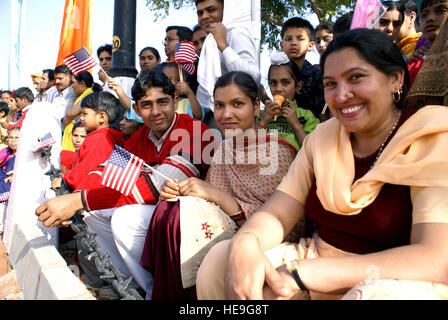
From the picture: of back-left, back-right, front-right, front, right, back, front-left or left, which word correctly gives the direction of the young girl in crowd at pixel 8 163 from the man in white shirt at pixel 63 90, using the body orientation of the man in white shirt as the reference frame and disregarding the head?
right

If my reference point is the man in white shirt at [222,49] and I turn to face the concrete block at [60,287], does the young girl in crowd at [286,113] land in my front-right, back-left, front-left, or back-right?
front-left

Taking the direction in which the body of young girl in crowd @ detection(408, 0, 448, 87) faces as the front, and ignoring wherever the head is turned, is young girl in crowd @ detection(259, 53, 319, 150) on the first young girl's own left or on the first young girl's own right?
on the first young girl's own right

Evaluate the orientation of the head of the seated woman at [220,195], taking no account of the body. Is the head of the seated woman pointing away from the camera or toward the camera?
toward the camera

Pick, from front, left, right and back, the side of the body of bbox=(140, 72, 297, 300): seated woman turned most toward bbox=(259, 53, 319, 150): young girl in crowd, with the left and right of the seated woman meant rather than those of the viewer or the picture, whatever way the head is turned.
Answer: back

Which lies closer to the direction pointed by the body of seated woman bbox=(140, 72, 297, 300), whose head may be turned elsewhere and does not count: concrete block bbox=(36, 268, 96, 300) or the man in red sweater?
the concrete block

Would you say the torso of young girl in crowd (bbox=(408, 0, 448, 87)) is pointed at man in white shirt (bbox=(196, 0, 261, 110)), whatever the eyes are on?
no

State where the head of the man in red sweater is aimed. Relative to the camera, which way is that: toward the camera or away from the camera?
toward the camera

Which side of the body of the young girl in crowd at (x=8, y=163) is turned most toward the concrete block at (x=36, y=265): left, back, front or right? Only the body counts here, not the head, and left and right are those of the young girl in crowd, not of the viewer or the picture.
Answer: front

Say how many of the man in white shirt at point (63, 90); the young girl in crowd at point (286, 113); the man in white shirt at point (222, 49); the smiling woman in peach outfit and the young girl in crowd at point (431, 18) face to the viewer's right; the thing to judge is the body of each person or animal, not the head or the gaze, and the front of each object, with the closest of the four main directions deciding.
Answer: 0

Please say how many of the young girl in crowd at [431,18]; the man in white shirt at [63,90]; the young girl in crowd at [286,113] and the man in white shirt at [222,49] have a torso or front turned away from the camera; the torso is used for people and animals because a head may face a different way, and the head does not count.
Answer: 0

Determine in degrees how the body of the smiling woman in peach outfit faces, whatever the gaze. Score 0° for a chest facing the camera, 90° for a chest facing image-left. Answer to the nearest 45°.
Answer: approximately 45°

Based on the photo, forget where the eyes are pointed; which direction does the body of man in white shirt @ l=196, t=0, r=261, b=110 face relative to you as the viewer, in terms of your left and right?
facing the viewer and to the left of the viewer

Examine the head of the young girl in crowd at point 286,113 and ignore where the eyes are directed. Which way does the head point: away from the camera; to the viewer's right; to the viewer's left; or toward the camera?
toward the camera

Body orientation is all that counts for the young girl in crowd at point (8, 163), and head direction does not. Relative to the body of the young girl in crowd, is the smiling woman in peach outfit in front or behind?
in front
